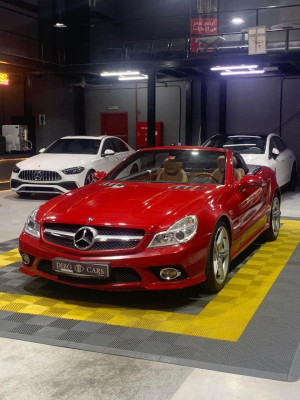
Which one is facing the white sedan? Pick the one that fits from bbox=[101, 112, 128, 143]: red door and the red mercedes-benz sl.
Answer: the red door

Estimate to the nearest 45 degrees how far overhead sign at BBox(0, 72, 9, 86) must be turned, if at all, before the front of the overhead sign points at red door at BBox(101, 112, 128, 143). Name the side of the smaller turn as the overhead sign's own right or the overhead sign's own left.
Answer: approximately 135° to the overhead sign's own left

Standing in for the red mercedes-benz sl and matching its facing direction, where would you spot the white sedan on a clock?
The white sedan is roughly at 4 o'clock from the red mercedes-benz sl.

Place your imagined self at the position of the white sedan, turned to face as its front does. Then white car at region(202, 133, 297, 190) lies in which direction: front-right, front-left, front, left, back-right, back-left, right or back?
back-left

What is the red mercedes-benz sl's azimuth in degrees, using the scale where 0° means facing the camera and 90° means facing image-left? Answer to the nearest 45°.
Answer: approximately 45°

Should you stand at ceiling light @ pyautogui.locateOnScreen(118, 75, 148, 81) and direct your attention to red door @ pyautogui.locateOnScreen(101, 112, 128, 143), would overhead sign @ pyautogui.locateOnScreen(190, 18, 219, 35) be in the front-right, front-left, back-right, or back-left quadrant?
back-right

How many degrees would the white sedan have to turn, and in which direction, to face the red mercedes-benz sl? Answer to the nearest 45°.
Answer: approximately 45° to its left
